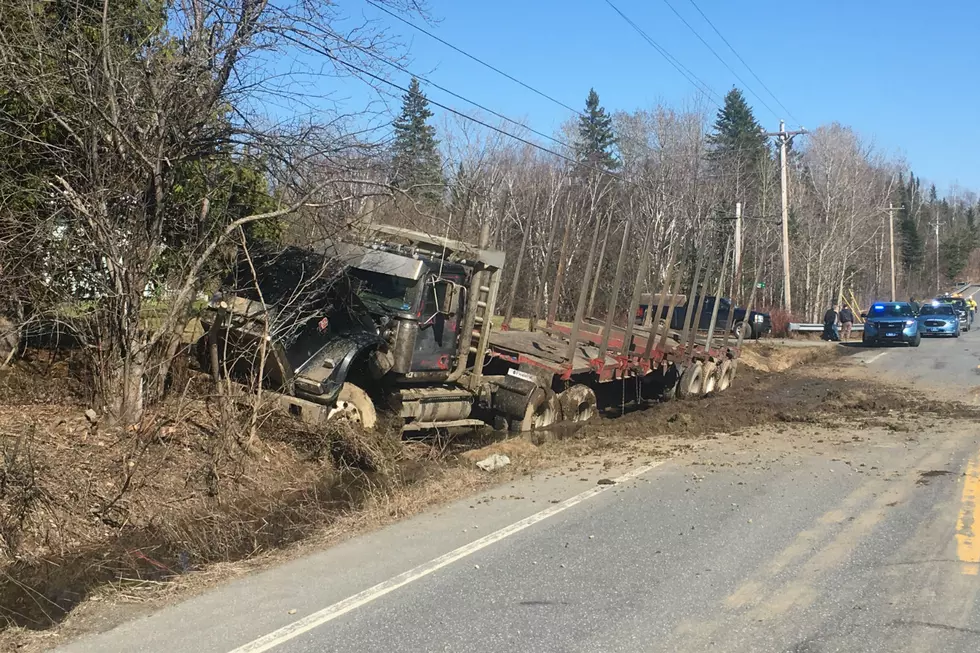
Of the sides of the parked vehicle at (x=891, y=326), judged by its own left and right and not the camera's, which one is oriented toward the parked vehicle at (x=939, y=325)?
back

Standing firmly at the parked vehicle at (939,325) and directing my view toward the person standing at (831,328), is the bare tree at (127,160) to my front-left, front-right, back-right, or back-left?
front-left

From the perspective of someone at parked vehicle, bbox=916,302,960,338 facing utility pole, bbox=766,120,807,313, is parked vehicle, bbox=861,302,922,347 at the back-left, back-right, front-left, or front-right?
back-left

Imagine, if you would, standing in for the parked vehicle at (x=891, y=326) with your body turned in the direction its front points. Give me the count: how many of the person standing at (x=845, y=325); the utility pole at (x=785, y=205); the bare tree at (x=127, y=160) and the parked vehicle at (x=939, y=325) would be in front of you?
1

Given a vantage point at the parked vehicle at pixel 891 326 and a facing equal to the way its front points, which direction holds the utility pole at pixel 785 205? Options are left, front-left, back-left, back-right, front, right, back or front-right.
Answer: back-right

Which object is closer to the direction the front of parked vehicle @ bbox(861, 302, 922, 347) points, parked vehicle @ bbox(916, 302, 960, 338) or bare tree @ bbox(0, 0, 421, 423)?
the bare tree

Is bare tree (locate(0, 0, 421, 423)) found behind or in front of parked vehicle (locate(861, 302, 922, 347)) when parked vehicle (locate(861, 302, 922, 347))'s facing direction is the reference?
in front

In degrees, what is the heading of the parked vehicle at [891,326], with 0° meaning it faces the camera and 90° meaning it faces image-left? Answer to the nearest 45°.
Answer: approximately 0°

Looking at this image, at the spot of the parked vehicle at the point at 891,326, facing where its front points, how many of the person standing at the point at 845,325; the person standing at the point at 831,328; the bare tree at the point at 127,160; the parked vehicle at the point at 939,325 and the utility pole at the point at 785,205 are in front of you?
1

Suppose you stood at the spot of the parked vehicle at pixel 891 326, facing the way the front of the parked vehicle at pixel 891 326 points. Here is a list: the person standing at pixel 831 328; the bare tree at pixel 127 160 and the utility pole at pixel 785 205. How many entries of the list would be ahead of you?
1

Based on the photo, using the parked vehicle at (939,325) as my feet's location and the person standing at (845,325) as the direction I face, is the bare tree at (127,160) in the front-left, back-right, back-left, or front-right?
front-left

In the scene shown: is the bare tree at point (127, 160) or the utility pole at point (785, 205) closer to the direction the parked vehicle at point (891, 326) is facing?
the bare tree

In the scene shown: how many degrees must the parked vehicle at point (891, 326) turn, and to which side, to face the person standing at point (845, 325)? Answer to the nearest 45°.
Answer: approximately 135° to its right
